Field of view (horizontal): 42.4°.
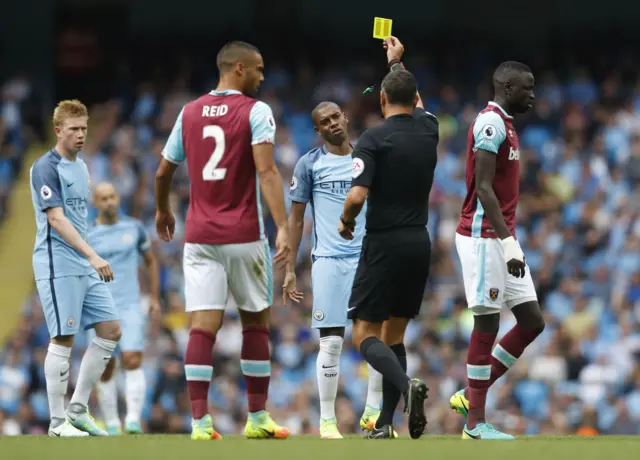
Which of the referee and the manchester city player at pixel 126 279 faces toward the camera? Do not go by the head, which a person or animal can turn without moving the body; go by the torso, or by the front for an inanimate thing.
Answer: the manchester city player

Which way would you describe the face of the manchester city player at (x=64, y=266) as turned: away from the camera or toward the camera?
toward the camera

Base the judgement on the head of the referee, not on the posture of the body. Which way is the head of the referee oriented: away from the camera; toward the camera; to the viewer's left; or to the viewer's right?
away from the camera

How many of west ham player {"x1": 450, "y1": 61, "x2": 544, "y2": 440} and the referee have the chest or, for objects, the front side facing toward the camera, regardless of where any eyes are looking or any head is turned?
0

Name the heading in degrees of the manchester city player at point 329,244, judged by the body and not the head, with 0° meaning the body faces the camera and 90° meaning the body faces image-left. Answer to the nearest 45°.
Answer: approximately 0°

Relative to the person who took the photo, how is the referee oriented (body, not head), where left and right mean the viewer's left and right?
facing away from the viewer and to the left of the viewer

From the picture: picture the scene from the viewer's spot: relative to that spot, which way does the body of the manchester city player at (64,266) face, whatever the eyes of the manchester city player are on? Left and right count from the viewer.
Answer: facing the viewer and to the right of the viewer

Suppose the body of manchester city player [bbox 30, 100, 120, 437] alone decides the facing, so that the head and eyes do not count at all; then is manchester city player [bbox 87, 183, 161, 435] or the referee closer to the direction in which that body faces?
the referee

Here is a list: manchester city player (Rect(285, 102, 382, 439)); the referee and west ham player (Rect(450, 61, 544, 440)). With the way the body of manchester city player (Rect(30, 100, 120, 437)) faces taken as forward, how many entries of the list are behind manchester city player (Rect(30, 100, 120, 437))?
0

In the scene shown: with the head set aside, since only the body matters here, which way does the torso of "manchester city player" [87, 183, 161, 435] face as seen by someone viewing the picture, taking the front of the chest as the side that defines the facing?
toward the camera
